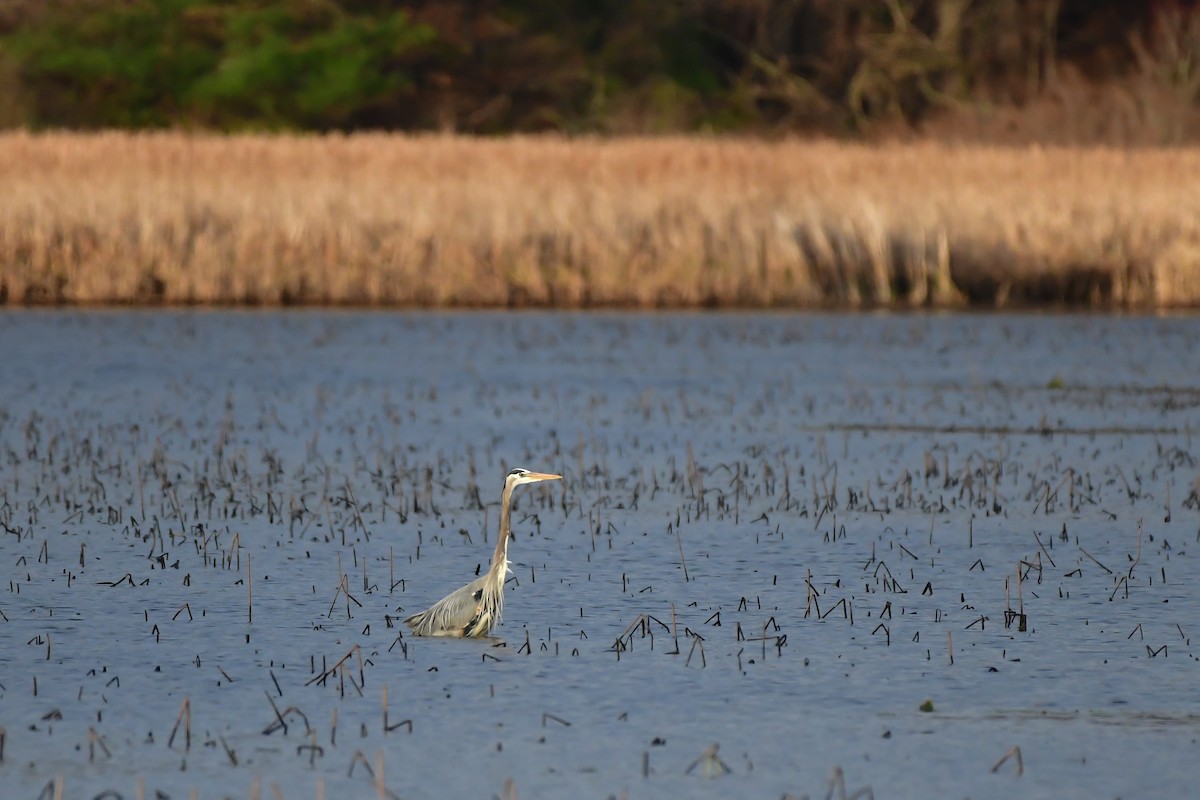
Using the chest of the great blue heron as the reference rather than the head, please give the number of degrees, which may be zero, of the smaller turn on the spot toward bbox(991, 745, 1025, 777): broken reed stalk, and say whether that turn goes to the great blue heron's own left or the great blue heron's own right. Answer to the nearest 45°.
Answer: approximately 45° to the great blue heron's own right

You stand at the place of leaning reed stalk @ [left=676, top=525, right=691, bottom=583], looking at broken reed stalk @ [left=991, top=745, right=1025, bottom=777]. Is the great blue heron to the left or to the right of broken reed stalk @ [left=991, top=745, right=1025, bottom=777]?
right

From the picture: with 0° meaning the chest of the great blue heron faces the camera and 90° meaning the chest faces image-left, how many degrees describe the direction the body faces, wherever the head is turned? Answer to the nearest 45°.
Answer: approximately 270°

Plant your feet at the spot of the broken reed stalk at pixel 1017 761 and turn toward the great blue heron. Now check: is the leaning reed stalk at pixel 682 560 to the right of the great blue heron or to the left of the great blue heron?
right

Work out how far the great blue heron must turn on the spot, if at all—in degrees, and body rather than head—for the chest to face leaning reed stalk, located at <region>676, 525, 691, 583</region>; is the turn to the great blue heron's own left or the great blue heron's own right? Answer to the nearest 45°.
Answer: approximately 45° to the great blue heron's own left

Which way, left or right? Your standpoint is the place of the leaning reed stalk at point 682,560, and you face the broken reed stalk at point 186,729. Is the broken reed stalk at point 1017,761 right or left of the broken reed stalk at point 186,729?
left

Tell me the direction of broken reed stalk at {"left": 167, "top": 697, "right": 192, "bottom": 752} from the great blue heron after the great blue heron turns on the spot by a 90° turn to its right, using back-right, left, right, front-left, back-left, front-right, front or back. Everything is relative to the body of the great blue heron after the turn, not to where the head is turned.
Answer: front-right
